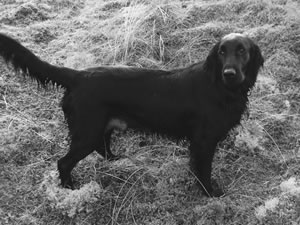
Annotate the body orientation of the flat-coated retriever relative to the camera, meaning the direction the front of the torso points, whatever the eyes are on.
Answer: to the viewer's right

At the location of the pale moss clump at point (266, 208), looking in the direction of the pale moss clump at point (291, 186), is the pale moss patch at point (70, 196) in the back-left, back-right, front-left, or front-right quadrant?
back-left

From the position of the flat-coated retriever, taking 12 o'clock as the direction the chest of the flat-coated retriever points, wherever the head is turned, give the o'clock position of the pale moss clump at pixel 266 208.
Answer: The pale moss clump is roughly at 1 o'clock from the flat-coated retriever.

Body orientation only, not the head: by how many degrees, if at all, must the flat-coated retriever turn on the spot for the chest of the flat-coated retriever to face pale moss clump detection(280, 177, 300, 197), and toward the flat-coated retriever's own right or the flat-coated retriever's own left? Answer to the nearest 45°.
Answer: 0° — it already faces it
